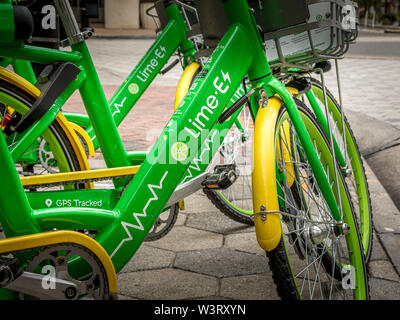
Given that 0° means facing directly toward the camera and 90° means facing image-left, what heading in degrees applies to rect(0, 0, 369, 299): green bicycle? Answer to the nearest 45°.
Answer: approximately 270°
